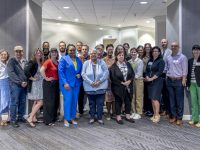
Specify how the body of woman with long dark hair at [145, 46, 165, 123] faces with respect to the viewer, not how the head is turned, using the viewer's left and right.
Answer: facing the viewer and to the left of the viewer

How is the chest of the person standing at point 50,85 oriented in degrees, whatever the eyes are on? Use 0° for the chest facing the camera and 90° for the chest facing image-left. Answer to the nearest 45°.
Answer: approximately 315°

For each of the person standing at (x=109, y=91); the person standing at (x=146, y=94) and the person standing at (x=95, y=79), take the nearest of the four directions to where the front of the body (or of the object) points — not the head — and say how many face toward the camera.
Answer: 3

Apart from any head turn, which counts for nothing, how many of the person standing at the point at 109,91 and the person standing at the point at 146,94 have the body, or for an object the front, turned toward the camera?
2

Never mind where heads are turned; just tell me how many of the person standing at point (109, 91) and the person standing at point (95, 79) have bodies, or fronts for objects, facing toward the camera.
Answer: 2

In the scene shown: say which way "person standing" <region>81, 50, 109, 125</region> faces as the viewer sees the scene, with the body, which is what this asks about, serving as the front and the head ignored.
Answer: toward the camera

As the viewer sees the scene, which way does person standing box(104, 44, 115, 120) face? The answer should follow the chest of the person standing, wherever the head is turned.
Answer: toward the camera

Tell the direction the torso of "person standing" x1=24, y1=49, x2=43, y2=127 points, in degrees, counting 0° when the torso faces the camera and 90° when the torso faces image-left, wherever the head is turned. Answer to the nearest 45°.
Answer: approximately 315°

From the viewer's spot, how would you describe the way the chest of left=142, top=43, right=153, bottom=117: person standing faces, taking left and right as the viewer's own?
facing the viewer
